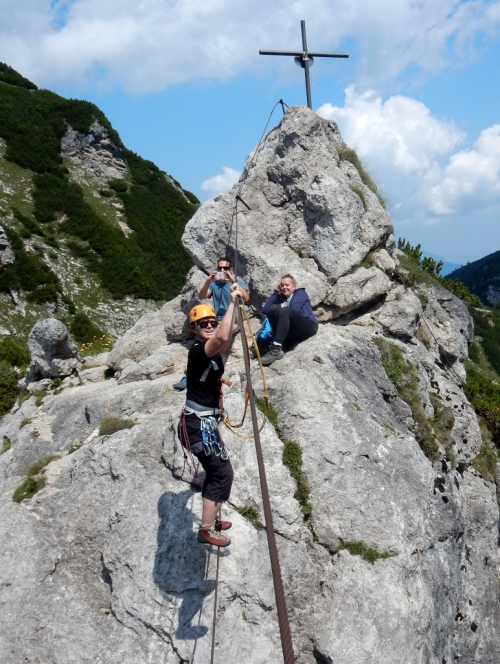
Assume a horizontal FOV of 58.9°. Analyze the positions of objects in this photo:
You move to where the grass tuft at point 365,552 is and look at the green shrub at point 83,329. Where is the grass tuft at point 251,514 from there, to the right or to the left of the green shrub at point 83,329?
left

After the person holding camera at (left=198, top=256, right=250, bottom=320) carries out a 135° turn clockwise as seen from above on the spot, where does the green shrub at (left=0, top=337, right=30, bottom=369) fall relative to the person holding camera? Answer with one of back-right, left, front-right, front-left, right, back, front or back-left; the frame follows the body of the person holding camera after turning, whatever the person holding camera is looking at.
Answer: front

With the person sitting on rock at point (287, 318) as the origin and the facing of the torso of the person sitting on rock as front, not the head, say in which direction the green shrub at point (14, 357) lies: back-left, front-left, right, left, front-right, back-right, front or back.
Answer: right

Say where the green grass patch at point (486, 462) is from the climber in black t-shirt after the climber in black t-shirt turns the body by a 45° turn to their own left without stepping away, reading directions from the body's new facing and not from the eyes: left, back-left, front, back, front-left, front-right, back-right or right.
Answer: front

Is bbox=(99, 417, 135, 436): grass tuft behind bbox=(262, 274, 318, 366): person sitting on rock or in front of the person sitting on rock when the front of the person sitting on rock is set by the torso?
in front

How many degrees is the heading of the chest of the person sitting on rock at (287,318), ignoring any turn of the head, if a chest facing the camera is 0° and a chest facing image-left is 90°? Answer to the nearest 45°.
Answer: approximately 45°

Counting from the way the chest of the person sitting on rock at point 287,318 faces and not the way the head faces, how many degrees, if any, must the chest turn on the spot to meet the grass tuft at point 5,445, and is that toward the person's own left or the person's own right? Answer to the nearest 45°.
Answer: approximately 45° to the person's own right

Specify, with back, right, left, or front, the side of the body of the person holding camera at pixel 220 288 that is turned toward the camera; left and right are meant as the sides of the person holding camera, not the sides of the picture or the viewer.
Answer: front

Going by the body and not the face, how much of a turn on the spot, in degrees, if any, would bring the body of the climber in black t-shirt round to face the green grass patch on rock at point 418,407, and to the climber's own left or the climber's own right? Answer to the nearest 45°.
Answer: approximately 45° to the climber's own left

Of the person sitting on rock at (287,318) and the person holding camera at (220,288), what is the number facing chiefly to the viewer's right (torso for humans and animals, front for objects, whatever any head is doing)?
0
